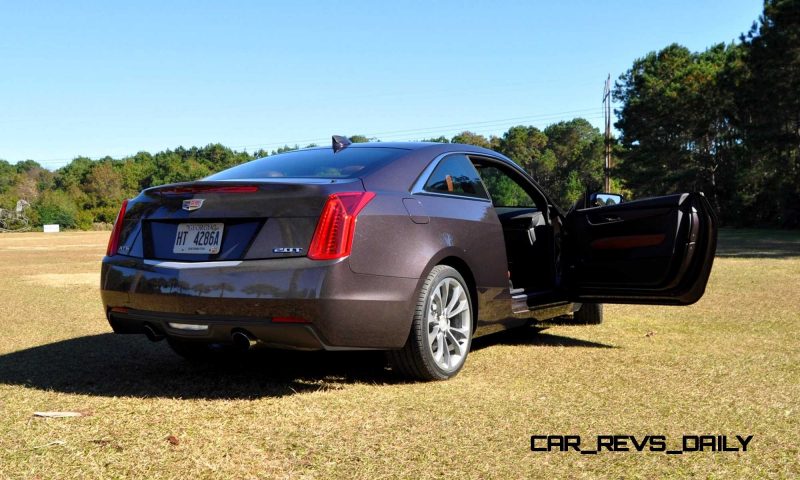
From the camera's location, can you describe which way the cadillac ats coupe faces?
facing away from the viewer and to the right of the viewer
